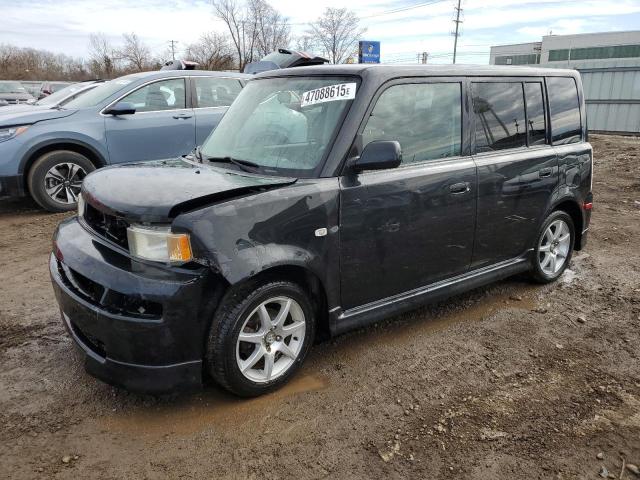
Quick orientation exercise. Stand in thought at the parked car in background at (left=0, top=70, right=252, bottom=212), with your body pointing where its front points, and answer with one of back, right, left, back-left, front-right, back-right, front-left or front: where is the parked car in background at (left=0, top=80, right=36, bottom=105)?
right

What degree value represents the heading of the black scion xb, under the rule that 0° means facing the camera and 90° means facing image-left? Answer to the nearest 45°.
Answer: approximately 45°

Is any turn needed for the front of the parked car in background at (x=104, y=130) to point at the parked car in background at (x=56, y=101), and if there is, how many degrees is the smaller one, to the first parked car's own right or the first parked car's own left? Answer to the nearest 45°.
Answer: approximately 45° to the first parked car's own right

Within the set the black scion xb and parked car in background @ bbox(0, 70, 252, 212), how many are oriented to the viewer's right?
0

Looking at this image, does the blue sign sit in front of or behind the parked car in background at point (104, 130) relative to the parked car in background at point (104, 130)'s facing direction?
behind

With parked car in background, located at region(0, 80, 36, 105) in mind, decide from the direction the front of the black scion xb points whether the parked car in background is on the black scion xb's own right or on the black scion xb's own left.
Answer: on the black scion xb's own right

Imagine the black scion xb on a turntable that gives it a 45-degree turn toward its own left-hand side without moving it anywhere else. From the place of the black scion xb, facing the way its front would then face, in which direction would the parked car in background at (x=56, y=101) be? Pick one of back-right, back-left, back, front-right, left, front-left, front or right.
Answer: back-right

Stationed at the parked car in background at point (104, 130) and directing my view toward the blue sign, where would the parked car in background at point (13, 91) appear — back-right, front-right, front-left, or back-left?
front-left

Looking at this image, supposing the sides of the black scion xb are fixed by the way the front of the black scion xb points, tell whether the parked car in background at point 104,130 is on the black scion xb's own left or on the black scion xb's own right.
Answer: on the black scion xb's own right

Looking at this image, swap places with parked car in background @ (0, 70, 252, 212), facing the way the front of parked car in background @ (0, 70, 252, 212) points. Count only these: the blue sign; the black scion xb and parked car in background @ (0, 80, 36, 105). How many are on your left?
1

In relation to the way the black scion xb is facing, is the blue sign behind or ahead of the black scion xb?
behind

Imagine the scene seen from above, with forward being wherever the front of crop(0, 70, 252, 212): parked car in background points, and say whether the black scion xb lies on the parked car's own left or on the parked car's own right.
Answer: on the parked car's own left

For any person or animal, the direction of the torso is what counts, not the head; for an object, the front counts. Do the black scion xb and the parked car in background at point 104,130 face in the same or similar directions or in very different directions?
same or similar directions

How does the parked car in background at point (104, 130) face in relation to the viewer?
to the viewer's left
